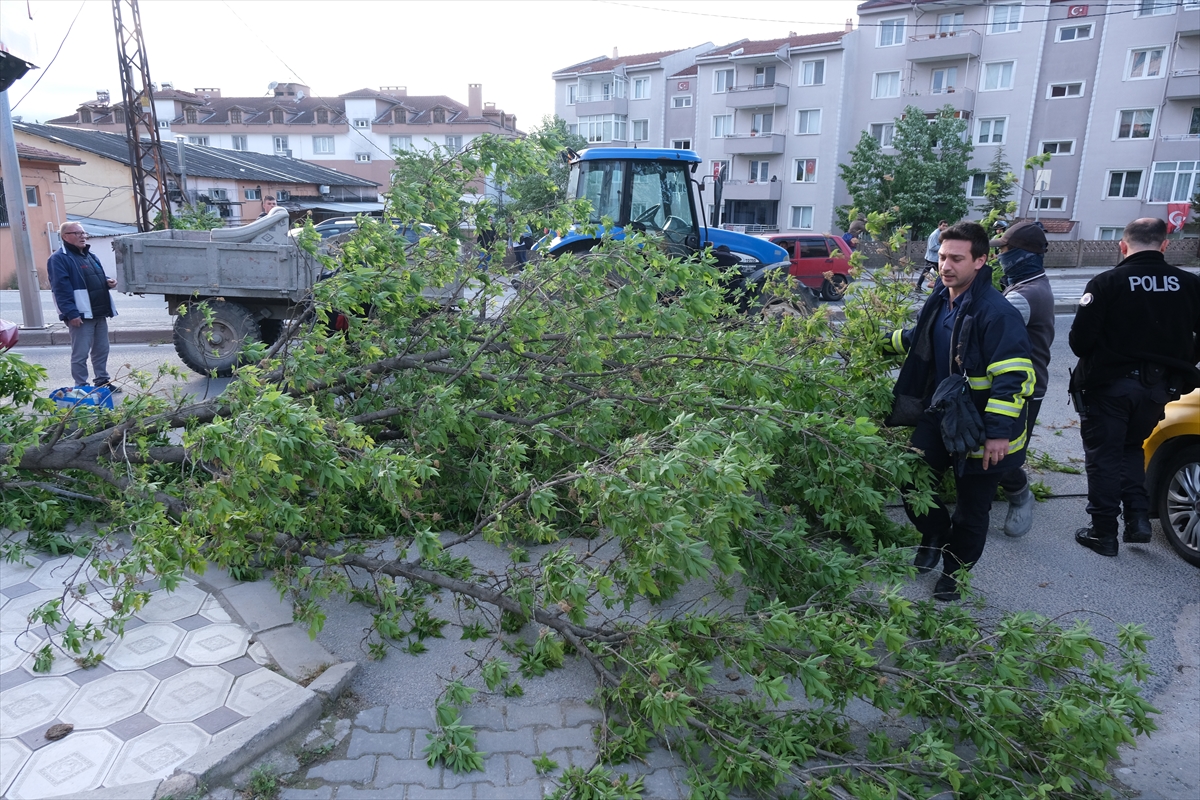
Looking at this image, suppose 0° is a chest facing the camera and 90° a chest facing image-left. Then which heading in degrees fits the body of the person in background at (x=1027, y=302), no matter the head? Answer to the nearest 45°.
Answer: approximately 90°

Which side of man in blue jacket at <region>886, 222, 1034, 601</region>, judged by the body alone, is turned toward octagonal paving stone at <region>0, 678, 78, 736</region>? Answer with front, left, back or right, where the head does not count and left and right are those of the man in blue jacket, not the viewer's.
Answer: front

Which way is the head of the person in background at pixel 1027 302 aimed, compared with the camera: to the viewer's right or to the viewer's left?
to the viewer's left

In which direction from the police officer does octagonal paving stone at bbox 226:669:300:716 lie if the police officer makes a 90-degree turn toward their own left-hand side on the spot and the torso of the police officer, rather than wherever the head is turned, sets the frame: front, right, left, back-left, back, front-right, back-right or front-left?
front

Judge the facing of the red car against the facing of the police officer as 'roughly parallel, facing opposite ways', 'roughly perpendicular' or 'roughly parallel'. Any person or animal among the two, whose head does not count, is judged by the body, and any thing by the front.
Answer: roughly perpendicular

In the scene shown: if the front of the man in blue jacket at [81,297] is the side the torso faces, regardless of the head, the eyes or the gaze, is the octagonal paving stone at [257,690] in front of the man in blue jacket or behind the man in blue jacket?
in front

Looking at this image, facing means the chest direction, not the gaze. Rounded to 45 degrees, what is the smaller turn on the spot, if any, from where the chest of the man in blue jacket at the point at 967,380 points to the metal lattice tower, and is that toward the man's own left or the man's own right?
approximately 90° to the man's own right

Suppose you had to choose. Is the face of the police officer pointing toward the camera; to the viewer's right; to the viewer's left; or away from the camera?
away from the camera

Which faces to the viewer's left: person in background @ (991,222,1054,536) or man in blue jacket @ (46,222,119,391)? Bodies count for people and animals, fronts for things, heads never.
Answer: the person in background

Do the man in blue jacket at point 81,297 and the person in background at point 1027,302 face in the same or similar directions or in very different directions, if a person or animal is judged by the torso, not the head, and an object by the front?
very different directions

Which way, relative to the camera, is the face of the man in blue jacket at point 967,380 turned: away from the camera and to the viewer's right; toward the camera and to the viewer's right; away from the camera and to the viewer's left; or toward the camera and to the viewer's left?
toward the camera and to the viewer's left

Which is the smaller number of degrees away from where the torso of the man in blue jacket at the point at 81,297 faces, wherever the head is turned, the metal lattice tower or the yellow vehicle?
the yellow vehicle

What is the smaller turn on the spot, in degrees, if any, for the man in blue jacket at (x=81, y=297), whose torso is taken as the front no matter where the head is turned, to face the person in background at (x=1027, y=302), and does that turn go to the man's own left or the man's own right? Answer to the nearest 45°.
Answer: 0° — they already face them

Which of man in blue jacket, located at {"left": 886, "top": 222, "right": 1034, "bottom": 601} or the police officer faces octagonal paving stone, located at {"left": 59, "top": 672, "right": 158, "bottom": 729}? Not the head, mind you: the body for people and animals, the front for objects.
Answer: the man in blue jacket
